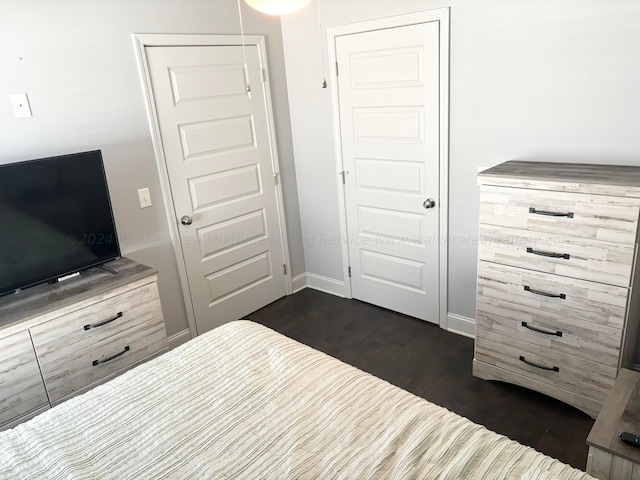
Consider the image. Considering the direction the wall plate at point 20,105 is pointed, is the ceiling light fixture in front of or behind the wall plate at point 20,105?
in front

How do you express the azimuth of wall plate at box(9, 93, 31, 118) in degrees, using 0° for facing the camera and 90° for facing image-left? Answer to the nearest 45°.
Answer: approximately 0°

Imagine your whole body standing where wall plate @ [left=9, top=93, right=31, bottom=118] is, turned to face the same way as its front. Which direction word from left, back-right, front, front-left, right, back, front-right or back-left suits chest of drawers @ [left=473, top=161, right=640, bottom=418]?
front-left

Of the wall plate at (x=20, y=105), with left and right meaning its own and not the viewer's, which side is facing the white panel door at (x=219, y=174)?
left
